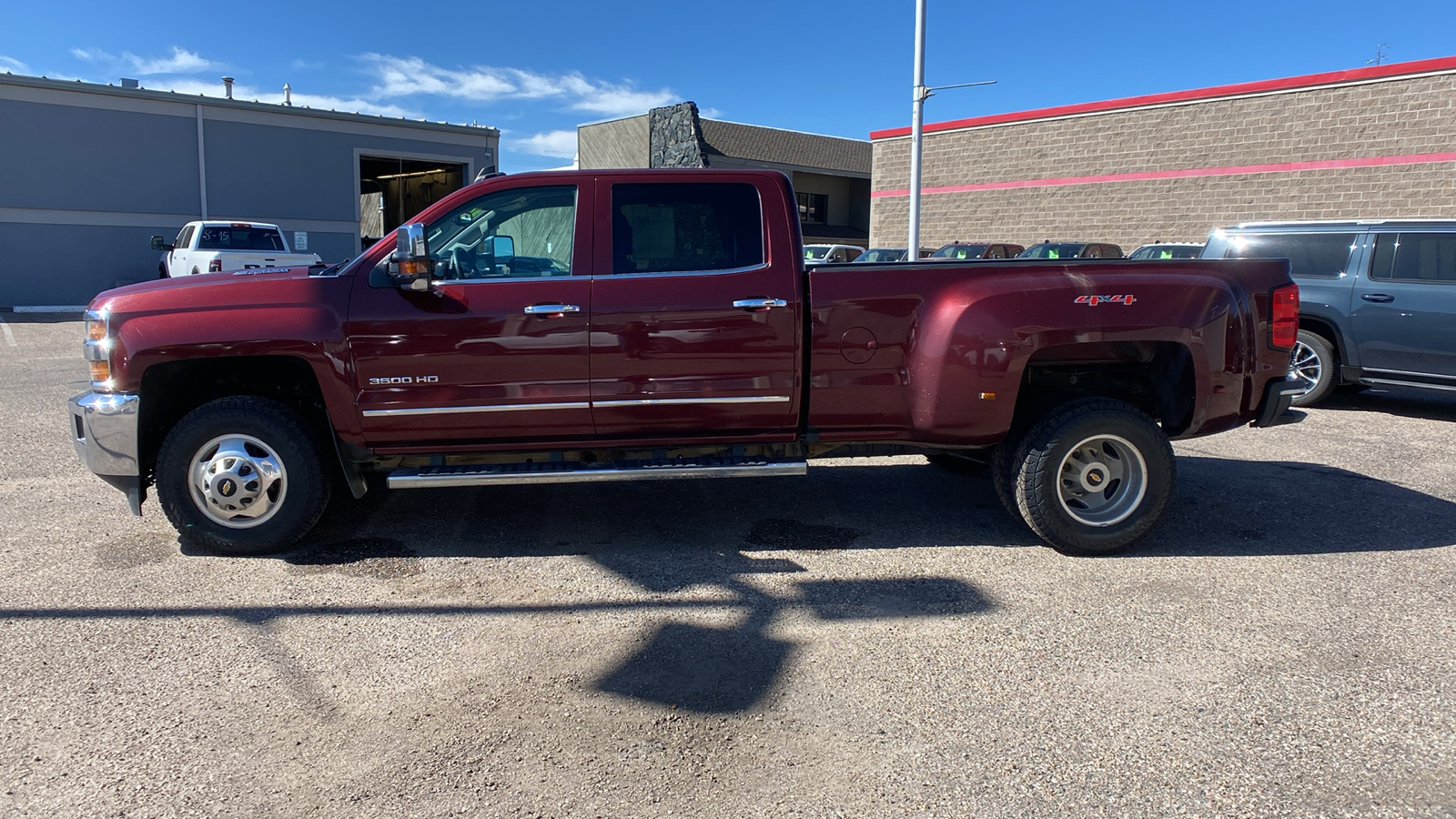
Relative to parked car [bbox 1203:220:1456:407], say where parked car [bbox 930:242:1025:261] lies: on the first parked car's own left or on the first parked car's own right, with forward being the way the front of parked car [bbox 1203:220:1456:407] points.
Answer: on the first parked car's own left

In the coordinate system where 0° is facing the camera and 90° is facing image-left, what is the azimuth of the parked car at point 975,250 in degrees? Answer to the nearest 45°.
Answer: approximately 45°

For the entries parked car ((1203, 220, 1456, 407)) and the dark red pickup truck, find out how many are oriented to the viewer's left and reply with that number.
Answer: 1

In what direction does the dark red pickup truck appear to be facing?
to the viewer's left

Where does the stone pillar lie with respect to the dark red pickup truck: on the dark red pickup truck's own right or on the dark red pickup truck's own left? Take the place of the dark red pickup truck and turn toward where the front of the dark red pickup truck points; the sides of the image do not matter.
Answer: on the dark red pickup truck's own right

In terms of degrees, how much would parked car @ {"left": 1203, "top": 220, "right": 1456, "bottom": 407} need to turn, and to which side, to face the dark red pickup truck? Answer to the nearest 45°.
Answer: approximately 135° to its right

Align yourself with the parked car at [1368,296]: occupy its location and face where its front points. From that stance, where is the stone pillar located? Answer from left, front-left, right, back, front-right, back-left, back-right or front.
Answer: back-left

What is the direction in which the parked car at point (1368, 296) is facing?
to the viewer's right

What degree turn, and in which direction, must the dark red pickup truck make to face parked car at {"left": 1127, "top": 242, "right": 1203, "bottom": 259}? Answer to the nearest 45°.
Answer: approximately 135° to its right
